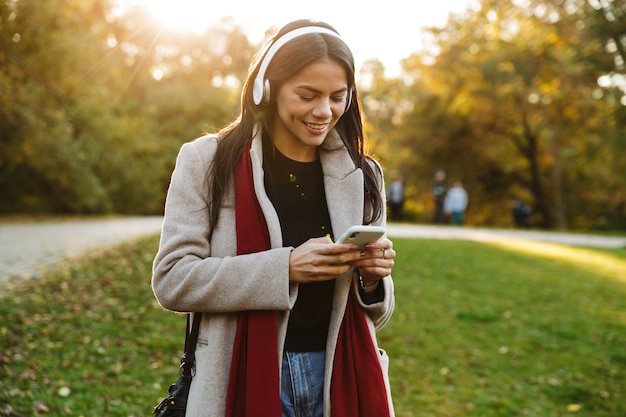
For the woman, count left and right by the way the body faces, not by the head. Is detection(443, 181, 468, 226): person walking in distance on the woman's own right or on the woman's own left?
on the woman's own left

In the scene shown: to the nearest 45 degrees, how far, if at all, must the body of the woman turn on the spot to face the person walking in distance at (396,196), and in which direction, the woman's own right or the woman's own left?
approximately 135° to the woman's own left

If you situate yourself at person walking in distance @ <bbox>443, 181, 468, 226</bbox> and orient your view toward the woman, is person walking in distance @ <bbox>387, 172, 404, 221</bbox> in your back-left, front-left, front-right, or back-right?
back-right

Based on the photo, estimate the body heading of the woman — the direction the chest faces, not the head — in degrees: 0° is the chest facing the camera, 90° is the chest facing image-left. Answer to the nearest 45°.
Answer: approximately 315°

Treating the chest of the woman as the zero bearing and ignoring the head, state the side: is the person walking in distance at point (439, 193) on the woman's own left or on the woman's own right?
on the woman's own left
